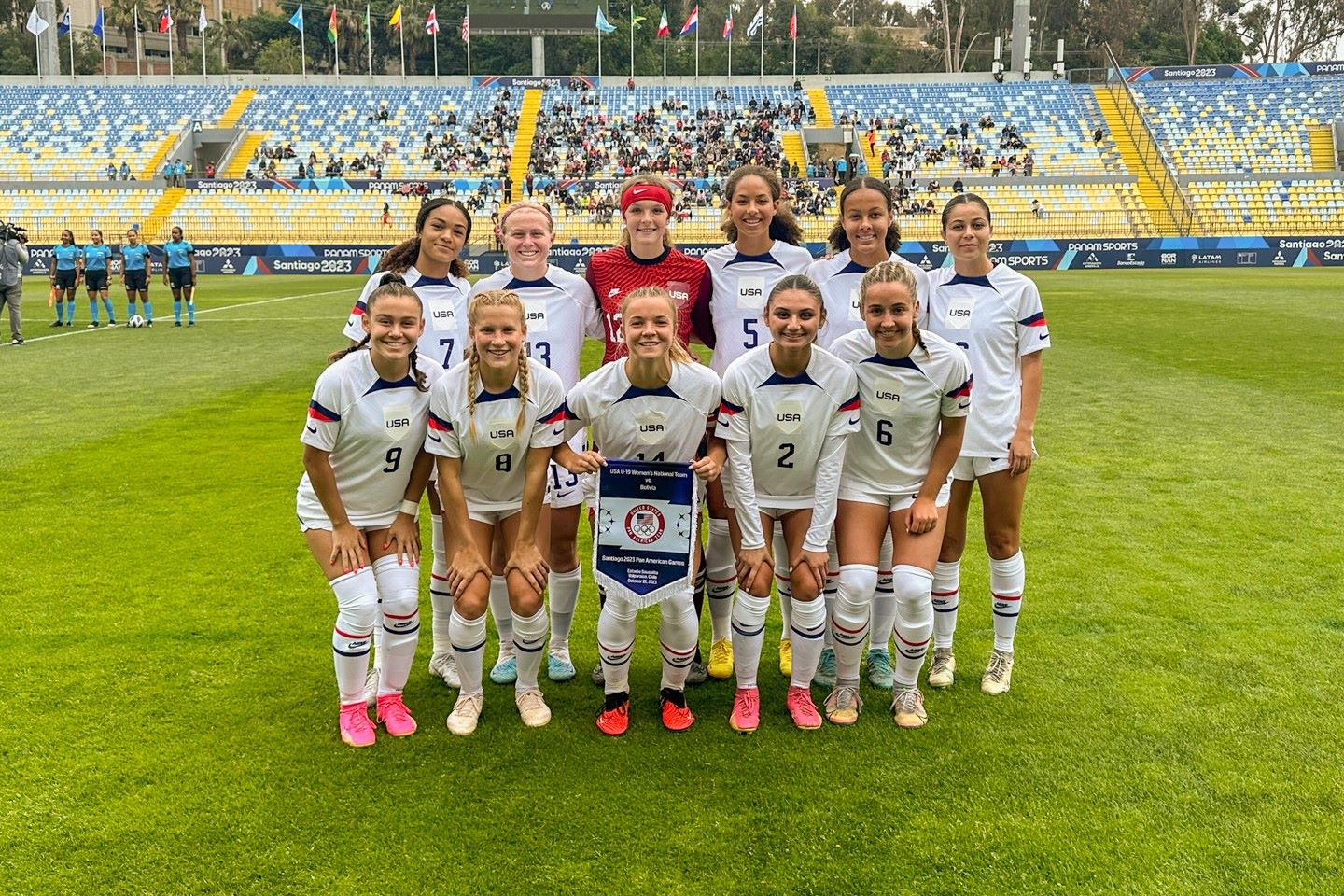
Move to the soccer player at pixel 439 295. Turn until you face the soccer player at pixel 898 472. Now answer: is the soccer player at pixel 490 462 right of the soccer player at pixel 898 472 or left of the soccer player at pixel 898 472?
right

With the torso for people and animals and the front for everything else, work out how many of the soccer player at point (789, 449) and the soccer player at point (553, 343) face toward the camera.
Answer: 2

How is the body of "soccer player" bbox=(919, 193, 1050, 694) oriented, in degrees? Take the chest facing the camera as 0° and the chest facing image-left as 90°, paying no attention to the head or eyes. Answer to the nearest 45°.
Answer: approximately 45°
